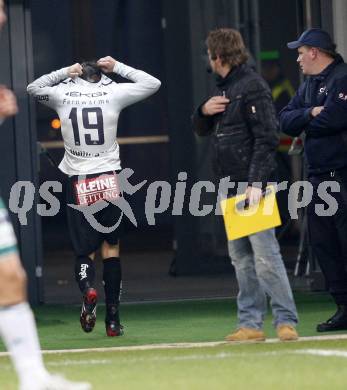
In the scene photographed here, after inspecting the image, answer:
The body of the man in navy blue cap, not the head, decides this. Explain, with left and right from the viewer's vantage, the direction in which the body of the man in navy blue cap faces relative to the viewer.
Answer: facing the viewer and to the left of the viewer

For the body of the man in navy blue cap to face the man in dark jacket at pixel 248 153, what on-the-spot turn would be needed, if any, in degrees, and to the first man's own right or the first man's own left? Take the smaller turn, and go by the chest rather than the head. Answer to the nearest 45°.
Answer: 0° — they already face them

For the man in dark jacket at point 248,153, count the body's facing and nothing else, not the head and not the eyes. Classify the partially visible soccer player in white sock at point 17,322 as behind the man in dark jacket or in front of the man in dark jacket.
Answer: in front

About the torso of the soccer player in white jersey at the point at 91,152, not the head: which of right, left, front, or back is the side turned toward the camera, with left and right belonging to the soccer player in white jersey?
back

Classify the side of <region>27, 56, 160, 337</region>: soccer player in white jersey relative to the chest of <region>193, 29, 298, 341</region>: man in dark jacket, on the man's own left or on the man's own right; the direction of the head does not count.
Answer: on the man's own right

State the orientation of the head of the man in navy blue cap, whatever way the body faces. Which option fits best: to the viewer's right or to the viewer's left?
to the viewer's left
